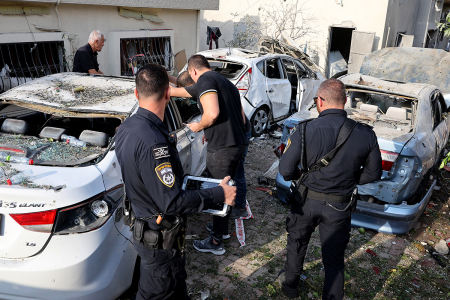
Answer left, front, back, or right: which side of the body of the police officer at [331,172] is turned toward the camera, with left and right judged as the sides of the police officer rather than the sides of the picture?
back

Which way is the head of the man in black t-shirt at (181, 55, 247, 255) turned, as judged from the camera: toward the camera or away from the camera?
away from the camera

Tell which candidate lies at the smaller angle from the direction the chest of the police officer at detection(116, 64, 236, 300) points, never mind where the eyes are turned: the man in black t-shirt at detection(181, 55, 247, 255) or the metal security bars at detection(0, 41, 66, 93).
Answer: the man in black t-shirt

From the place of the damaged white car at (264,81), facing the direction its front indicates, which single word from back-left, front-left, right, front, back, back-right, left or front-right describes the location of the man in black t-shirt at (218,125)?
back-right

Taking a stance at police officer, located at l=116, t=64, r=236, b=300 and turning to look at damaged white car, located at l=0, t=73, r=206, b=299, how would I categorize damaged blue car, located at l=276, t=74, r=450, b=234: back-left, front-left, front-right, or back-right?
back-right

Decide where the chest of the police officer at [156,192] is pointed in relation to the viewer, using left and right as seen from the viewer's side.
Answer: facing away from the viewer and to the right of the viewer

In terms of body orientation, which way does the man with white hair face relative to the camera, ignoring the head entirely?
to the viewer's right

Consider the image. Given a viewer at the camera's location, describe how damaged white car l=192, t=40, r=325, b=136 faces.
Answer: facing away from the viewer and to the right of the viewer

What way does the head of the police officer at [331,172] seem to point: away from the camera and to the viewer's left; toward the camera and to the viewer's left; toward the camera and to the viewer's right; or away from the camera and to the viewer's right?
away from the camera and to the viewer's left

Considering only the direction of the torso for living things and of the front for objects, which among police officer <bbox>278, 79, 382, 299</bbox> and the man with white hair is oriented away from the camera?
the police officer

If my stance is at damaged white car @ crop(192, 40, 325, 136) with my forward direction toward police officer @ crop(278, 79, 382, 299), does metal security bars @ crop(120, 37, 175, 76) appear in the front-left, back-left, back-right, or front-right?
back-right

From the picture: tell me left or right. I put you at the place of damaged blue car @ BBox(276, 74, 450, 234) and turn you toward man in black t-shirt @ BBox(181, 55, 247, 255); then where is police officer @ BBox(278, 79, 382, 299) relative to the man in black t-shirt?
left
